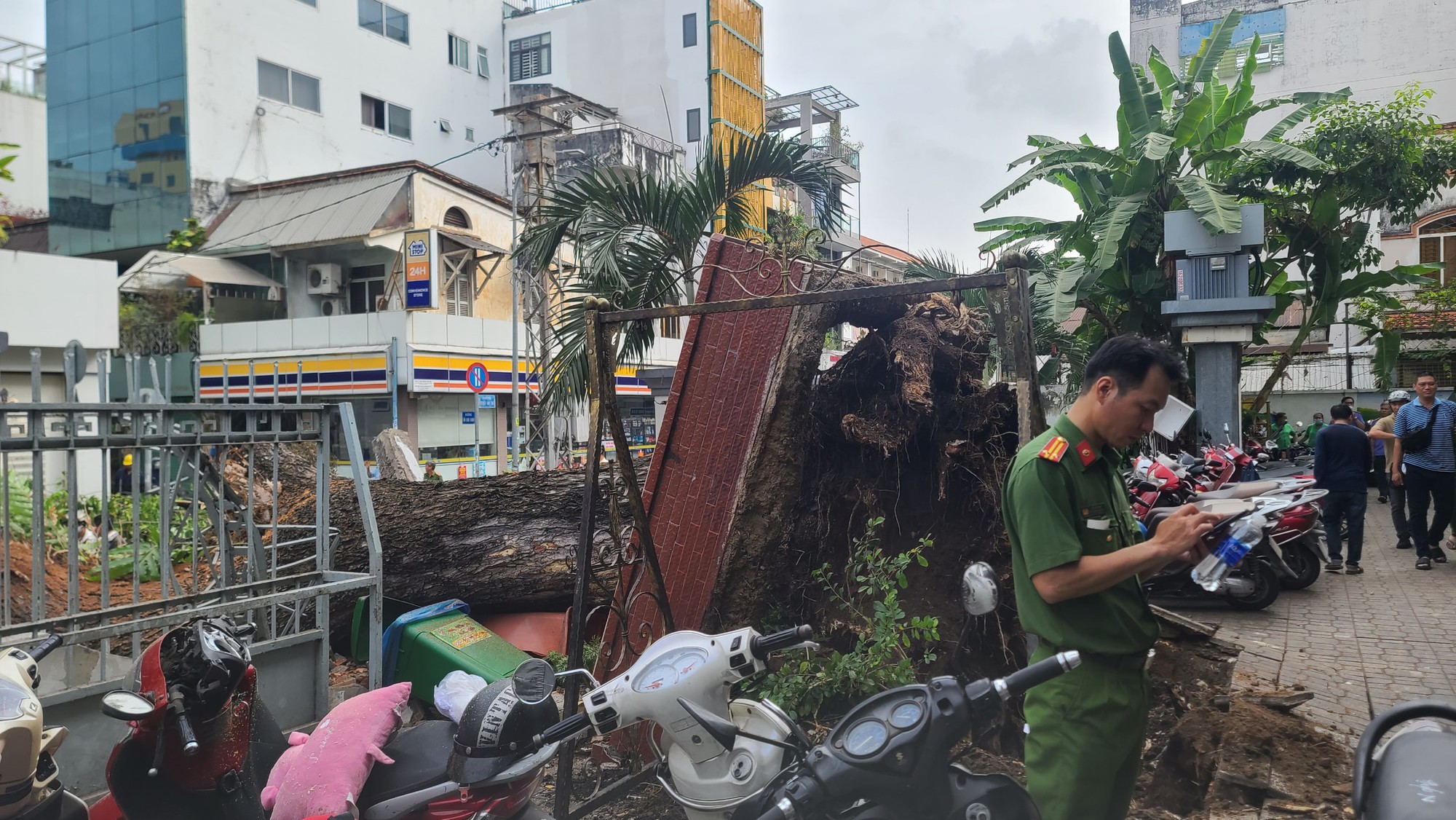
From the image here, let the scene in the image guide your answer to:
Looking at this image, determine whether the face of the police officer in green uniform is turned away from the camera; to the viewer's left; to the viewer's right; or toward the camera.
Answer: to the viewer's right

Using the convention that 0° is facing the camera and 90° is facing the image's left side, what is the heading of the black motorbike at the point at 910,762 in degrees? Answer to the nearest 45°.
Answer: approximately 135°

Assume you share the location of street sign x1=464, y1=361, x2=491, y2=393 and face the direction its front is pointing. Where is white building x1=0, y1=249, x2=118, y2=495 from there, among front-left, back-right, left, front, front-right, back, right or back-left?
right

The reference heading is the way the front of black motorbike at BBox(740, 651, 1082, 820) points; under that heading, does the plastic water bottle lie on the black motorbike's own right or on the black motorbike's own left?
on the black motorbike's own right

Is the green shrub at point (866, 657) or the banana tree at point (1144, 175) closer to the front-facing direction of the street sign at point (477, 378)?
the green shrub

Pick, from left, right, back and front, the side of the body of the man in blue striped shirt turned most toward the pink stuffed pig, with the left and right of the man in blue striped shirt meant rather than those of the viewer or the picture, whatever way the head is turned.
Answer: front

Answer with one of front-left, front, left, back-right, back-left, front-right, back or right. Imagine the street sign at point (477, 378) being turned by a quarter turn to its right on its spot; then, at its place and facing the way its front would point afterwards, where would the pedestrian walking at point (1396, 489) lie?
back-left

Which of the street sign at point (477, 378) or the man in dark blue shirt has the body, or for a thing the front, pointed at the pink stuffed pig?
the street sign

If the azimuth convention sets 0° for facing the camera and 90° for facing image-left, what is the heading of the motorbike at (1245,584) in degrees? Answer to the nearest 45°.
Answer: approximately 90°

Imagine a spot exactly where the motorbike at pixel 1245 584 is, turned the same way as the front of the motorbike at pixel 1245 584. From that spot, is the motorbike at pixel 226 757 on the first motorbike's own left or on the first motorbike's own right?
on the first motorbike's own left

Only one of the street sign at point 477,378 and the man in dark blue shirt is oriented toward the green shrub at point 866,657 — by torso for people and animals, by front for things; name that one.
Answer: the street sign
